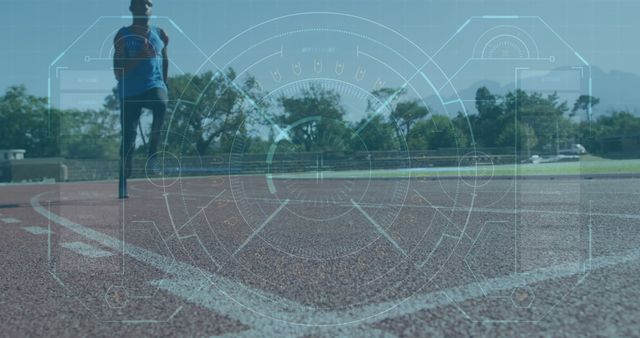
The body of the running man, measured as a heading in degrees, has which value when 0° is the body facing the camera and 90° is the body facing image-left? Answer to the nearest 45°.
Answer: approximately 0°

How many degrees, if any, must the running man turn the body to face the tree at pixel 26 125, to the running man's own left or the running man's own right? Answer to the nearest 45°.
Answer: approximately 180°

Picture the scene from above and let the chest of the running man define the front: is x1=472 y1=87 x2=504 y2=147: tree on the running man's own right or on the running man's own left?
on the running man's own left
